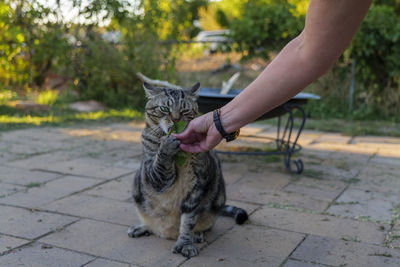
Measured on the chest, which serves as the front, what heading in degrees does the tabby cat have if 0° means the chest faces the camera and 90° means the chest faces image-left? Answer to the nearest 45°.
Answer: approximately 0°
